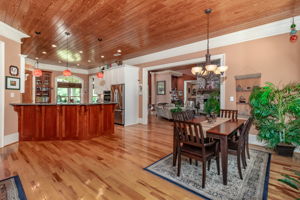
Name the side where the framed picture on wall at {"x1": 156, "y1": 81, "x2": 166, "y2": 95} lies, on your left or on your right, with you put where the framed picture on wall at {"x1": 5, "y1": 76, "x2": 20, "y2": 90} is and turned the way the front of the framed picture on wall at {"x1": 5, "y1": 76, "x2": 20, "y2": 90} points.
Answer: on your left

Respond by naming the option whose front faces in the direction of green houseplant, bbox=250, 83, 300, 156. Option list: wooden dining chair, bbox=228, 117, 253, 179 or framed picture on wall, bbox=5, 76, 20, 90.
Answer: the framed picture on wall

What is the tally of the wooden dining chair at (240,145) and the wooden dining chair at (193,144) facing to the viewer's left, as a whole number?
1

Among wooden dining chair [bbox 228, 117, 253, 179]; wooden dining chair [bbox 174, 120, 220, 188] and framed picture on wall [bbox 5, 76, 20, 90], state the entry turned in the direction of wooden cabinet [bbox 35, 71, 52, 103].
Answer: wooden dining chair [bbox 228, 117, 253, 179]

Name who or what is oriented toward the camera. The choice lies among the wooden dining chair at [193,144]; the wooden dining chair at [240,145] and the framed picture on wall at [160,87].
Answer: the framed picture on wall

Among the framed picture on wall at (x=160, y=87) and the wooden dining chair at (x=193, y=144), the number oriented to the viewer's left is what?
0

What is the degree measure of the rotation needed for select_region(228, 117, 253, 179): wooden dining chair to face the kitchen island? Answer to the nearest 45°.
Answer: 0° — it already faces it

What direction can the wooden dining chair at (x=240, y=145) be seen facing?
to the viewer's left

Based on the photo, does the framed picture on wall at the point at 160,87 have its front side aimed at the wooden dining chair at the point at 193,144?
yes

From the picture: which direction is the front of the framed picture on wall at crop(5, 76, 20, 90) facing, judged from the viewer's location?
facing the viewer and to the right of the viewer

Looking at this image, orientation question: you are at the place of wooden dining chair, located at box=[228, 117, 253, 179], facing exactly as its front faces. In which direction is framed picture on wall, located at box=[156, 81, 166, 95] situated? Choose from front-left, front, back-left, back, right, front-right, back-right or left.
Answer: front-right

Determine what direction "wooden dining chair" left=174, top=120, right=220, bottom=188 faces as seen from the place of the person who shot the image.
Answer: facing away from the viewer and to the right of the viewer

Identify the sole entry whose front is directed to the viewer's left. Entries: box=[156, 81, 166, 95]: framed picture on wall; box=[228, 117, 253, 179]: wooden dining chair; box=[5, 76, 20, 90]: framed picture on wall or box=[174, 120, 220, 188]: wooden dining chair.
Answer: box=[228, 117, 253, 179]: wooden dining chair
